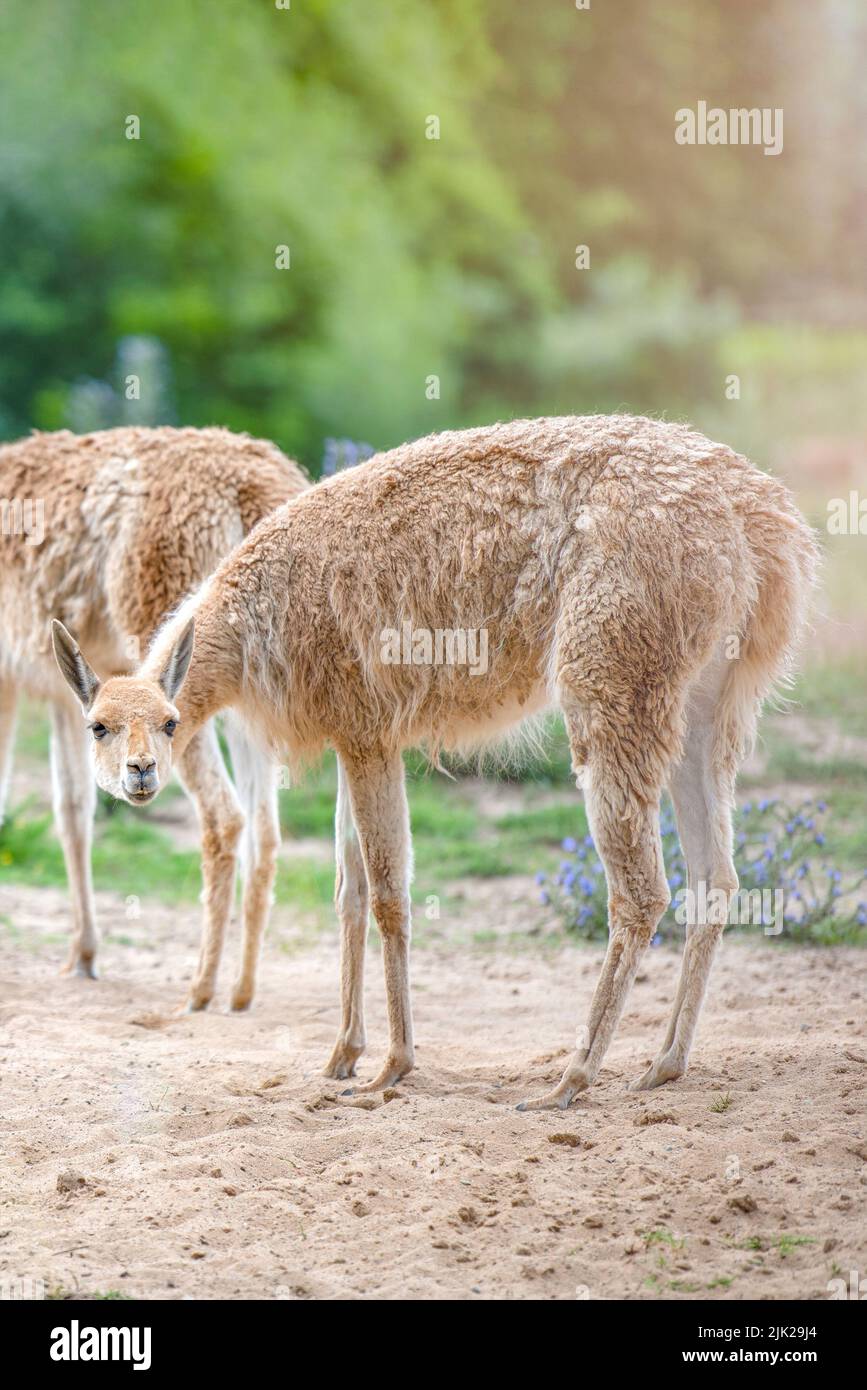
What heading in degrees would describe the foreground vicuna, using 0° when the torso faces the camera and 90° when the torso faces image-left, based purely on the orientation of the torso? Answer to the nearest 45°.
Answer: approximately 90°

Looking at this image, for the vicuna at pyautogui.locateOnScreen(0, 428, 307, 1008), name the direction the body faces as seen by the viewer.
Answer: to the viewer's left

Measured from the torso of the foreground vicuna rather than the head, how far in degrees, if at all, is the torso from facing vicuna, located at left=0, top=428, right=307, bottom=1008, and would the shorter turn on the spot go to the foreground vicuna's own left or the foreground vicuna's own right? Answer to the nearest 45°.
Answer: approximately 45° to the foreground vicuna's own right

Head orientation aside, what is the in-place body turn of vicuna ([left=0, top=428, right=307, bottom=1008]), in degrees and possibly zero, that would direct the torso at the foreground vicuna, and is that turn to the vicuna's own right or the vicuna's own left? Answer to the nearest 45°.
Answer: approximately 135° to the vicuna's own left

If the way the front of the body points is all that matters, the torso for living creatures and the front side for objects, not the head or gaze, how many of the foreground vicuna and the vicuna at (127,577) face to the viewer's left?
2
